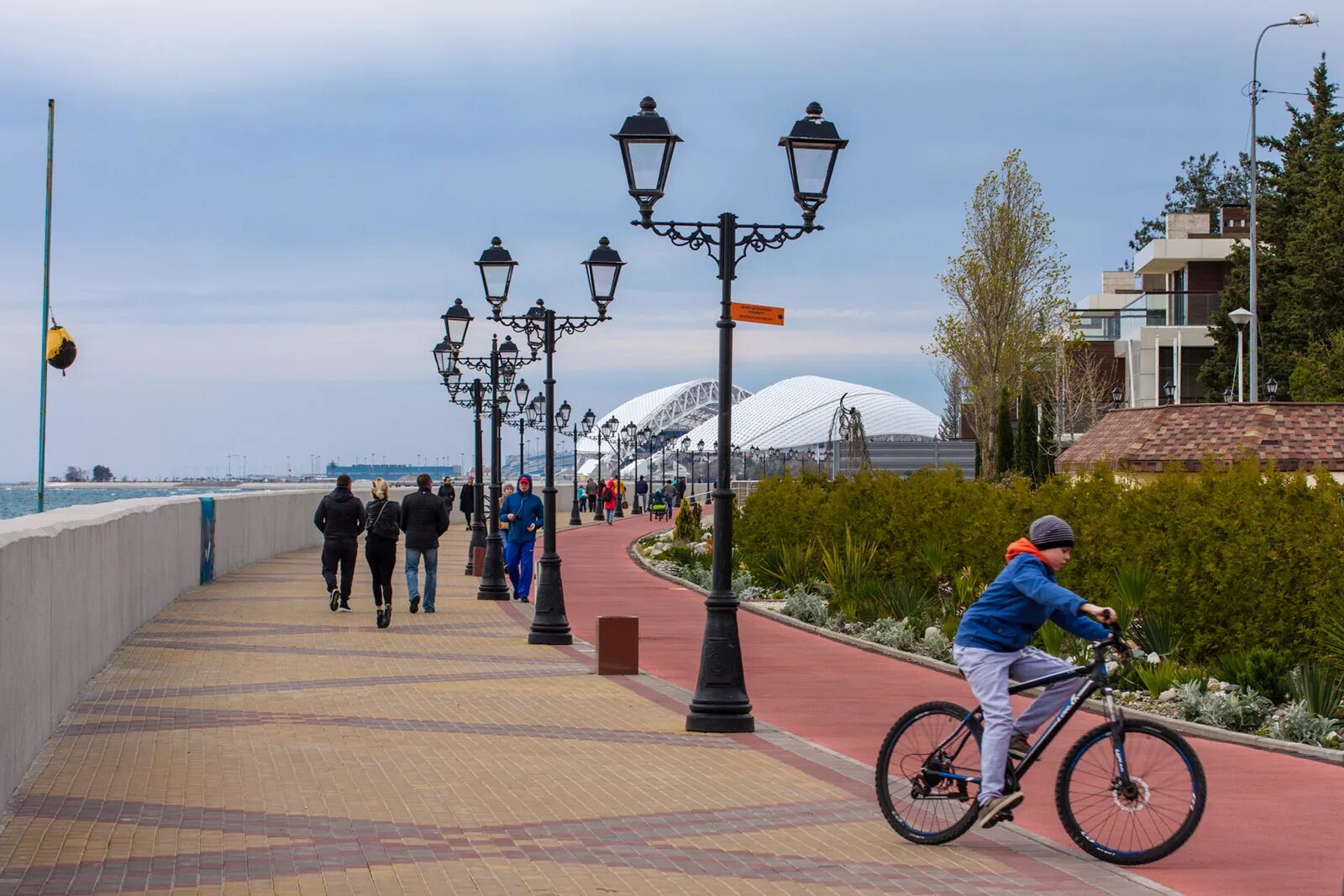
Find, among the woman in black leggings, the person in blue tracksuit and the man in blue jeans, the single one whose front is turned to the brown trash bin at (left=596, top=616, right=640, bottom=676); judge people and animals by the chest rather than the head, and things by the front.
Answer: the person in blue tracksuit

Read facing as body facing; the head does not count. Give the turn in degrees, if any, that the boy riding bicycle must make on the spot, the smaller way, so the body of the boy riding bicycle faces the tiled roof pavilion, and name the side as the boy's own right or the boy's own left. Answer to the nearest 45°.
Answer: approximately 90° to the boy's own left

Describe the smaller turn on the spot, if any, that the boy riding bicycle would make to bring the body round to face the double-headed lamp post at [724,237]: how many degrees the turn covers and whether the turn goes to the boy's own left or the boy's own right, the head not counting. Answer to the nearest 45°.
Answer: approximately 135° to the boy's own left

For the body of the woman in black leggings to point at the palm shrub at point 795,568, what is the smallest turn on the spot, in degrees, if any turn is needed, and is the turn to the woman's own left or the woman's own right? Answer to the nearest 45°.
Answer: approximately 45° to the woman's own right

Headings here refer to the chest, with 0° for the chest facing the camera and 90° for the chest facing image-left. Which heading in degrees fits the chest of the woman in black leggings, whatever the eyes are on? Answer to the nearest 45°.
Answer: approximately 180°

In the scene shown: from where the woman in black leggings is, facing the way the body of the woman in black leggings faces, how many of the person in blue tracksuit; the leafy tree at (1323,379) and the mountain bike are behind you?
1

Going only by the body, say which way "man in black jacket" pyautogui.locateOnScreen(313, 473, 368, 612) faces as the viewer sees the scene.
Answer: away from the camera

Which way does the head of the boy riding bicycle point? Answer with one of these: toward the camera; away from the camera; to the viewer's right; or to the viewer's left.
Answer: to the viewer's right

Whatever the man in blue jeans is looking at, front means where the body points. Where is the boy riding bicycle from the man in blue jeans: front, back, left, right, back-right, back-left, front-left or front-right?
back

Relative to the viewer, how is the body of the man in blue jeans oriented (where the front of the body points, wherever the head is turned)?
away from the camera

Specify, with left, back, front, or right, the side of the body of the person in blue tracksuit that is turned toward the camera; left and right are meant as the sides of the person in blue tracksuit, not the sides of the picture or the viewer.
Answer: front

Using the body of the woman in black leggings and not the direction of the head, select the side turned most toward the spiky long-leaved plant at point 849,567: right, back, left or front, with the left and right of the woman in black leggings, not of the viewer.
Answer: right

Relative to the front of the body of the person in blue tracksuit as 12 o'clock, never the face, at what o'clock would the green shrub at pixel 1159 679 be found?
The green shrub is roughly at 11 o'clock from the person in blue tracksuit.

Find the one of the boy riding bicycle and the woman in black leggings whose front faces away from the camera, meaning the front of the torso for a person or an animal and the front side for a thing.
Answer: the woman in black leggings

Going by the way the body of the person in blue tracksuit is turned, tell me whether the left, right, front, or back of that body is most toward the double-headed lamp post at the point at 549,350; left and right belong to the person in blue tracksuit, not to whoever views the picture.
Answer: front

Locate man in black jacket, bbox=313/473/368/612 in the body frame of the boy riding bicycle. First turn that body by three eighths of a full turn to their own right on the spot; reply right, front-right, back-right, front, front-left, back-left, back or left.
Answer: right
